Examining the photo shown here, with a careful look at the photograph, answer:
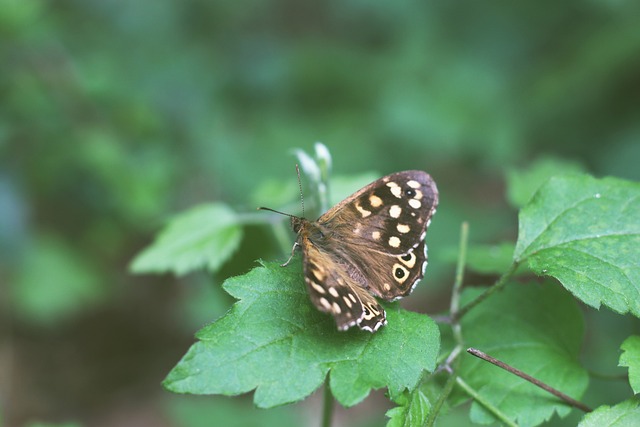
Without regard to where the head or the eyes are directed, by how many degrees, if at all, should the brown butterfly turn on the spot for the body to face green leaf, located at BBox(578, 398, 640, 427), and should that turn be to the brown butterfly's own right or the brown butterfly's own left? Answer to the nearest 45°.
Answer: approximately 180°

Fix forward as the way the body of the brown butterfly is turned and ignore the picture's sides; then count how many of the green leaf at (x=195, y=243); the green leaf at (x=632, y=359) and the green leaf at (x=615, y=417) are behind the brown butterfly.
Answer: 2

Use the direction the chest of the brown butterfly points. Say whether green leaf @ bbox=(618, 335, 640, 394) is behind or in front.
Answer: behind

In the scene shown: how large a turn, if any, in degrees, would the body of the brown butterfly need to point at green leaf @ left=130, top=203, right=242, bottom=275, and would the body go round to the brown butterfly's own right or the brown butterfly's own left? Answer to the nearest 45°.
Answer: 0° — it already faces it

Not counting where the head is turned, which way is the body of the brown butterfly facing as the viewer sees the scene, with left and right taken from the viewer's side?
facing away from the viewer and to the left of the viewer
